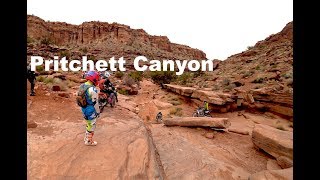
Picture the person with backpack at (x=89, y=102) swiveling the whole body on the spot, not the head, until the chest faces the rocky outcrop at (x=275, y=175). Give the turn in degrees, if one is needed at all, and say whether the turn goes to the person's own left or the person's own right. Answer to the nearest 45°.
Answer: approximately 45° to the person's own right
